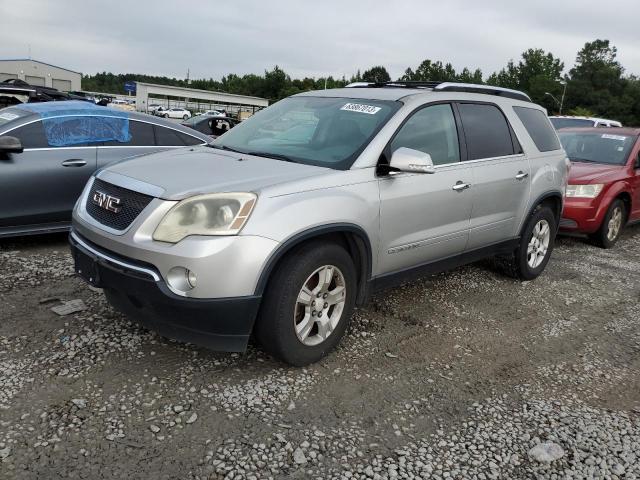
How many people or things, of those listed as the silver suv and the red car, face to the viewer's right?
0

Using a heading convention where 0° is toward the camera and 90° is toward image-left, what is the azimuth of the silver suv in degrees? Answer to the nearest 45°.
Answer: approximately 45°

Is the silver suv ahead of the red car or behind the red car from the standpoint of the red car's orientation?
ahead

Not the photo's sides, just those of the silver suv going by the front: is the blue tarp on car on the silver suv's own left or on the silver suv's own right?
on the silver suv's own right

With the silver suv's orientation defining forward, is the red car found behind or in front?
behind

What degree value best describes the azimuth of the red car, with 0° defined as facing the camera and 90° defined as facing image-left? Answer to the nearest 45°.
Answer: approximately 45°
